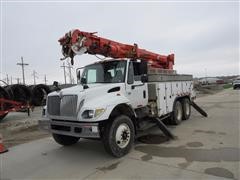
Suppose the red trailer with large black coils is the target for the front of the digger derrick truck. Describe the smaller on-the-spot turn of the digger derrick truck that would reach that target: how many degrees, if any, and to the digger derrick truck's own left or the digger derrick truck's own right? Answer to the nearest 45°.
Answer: approximately 90° to the digger derrick truck's own right

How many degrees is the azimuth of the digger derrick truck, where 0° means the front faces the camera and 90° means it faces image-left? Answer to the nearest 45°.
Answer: approximately 45°
